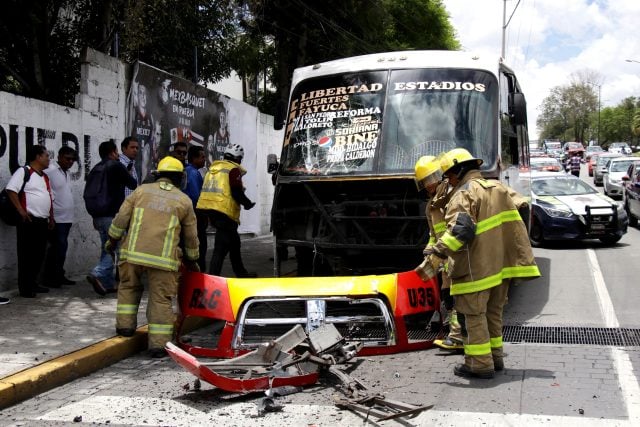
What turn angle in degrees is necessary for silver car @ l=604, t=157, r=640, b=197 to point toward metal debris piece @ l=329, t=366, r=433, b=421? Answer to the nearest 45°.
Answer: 0° — it already faces it

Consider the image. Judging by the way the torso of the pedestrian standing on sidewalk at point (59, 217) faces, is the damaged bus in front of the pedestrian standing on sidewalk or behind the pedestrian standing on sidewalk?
in front

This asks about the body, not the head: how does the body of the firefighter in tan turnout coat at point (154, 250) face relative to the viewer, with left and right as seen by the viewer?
facing away from the viewer

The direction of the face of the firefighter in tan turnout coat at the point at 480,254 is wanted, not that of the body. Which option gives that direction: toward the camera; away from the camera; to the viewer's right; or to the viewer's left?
to the viewer's left

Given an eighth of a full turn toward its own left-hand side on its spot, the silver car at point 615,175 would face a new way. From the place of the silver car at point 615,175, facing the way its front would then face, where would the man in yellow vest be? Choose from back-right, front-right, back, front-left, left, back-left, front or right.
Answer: front-right

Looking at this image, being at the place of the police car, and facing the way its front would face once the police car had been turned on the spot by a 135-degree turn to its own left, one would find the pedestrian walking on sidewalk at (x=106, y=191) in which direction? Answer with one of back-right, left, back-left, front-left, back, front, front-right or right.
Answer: back-left

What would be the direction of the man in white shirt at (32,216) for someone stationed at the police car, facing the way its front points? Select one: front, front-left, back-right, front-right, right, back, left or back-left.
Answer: right

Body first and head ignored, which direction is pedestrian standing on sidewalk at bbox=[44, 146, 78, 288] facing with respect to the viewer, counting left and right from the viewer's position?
facing to the right of the viewer

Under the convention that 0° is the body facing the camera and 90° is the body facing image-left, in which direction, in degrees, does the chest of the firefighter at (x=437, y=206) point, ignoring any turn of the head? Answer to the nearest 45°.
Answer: approximately 90°

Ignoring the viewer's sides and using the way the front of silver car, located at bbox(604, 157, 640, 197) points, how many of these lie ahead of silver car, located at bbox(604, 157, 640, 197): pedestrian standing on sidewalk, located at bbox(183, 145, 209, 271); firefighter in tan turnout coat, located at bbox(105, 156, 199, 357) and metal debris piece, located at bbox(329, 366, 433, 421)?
3

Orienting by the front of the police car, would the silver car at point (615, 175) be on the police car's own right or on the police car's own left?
on the police car's own left

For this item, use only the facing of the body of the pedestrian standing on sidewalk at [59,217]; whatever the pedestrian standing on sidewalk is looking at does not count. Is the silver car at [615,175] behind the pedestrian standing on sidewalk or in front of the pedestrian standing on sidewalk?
in front

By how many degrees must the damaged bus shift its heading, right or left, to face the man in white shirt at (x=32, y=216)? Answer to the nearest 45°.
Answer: approximately 90° to its right

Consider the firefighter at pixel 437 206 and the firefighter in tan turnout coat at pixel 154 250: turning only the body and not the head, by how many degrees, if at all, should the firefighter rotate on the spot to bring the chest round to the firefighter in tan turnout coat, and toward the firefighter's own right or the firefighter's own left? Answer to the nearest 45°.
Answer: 0° — they already face them

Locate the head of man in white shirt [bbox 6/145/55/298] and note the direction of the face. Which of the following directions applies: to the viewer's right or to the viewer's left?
to the viewer's right
